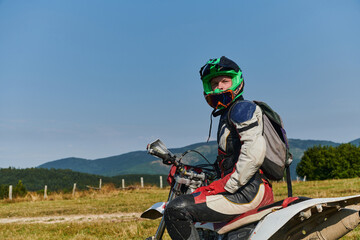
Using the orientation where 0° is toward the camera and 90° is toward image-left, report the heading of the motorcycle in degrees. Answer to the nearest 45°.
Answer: approximately 135°

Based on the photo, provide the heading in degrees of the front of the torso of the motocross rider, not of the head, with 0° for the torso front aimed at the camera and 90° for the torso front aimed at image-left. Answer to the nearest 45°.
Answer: approximately 90°
